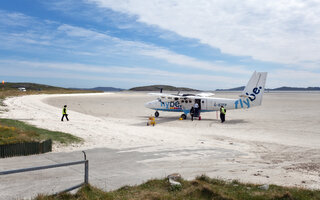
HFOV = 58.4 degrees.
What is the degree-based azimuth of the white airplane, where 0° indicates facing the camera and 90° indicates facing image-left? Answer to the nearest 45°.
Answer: approximately 90°

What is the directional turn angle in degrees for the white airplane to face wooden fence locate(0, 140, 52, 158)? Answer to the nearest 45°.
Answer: approximately 45° to its left
